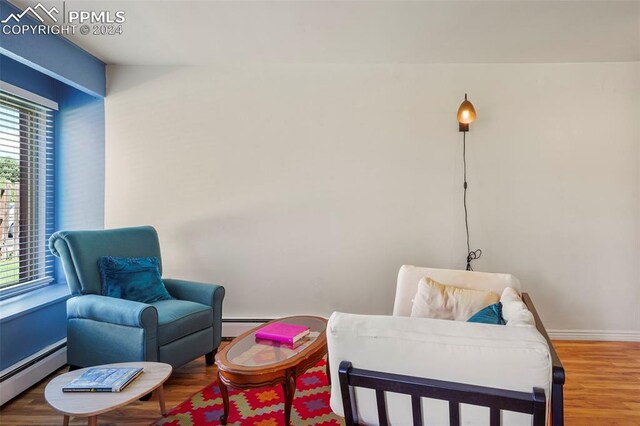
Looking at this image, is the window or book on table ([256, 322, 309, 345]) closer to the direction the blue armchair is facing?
the book on table

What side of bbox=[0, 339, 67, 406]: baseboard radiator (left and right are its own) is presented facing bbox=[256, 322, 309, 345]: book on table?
front

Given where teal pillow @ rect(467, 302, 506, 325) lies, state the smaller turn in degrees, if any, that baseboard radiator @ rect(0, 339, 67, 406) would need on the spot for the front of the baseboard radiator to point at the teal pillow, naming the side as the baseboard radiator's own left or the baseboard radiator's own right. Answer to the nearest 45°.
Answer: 0° — it already faces it

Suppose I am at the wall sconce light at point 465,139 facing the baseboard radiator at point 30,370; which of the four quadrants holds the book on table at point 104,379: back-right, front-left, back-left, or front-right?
front-left

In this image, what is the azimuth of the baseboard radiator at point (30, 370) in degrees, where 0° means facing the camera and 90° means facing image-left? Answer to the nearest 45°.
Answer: approximately 315°

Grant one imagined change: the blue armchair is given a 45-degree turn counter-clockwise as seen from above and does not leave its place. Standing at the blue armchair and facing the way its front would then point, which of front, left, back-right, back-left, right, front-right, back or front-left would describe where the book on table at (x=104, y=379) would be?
right

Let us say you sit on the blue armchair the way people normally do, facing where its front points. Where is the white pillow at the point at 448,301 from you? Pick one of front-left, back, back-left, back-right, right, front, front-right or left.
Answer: front

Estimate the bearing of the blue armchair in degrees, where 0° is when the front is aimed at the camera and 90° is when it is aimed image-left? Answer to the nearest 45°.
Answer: approximately 315°

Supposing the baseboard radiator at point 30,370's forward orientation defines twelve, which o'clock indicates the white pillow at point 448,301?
The white pillow is roughly at 12 o'clock from the baseboard radiator.

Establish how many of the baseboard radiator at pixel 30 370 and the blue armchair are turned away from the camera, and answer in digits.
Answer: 0

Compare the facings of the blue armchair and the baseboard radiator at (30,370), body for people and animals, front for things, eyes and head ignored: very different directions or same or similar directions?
same or similar directions

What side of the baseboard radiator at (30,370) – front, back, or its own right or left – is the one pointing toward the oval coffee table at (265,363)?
front

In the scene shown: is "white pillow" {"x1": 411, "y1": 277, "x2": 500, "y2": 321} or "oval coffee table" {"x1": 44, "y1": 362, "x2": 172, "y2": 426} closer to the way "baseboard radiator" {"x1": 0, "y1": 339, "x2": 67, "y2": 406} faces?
the white pillow

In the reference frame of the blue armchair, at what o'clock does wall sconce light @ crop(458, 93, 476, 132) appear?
The wall sconce light is roughly at 11 o'clock from the blue armchair.

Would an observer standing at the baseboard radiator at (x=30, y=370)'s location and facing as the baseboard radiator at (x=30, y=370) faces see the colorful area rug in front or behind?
in front

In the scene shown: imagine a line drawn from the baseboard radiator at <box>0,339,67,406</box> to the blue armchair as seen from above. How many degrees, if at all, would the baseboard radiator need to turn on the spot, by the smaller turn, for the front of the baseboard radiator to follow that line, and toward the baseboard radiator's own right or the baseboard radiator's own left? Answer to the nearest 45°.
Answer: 0° — it already faces it

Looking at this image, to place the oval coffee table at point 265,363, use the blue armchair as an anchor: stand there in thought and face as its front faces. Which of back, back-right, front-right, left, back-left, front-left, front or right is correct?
front

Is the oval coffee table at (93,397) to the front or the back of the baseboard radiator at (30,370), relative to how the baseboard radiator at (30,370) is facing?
to the front

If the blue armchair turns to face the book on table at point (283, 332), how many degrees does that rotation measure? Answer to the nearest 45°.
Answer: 0° — it already faces it
